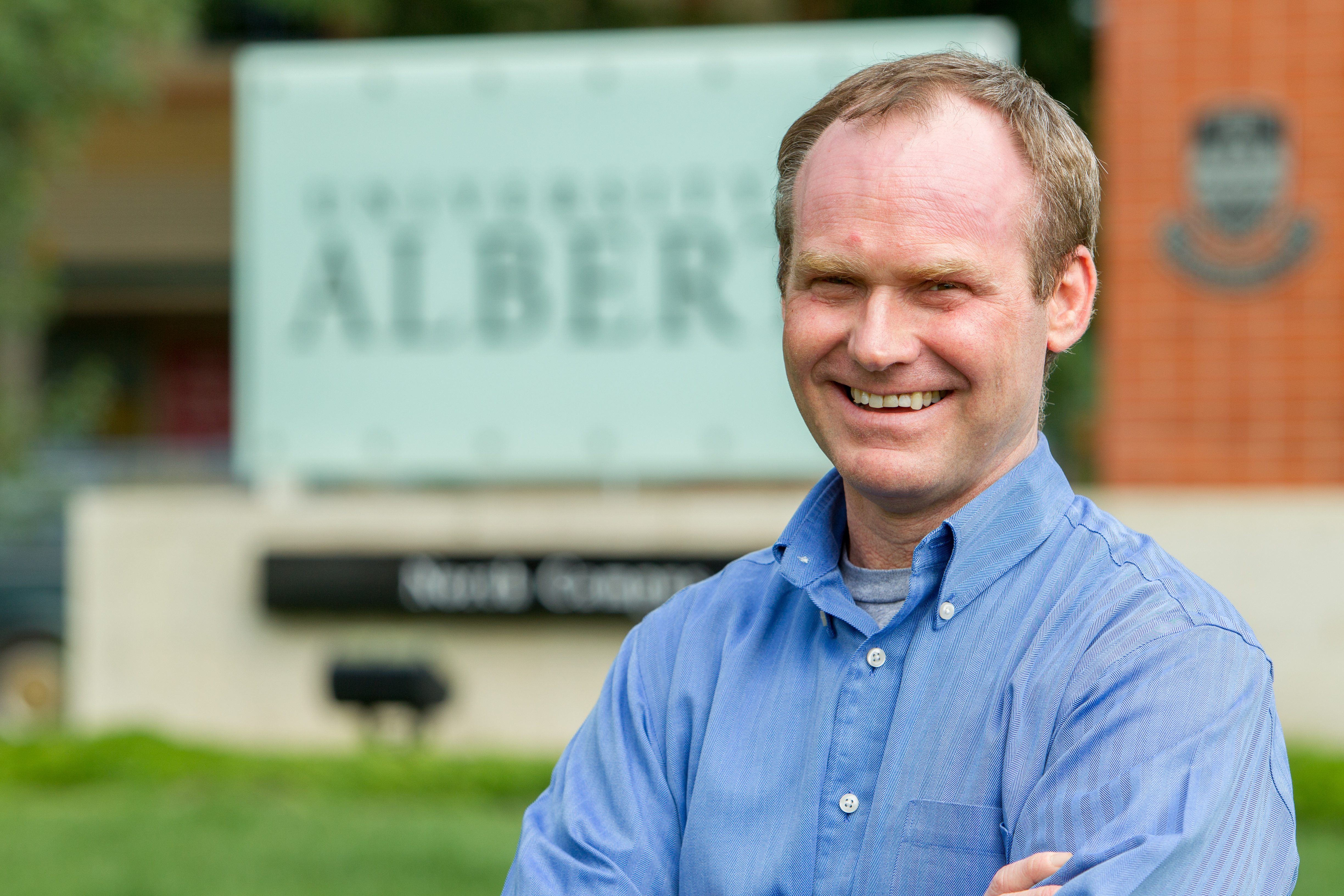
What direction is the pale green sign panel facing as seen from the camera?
toward the camera

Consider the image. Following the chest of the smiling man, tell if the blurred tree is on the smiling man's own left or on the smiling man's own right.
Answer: on the smiling man's own right

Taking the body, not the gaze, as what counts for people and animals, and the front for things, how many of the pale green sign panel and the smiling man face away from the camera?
0

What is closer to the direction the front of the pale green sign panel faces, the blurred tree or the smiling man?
the smiling man

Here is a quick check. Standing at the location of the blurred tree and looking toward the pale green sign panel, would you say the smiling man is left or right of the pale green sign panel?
right

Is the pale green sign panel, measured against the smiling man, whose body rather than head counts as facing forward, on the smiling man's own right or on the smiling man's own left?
on the smiling man's own right

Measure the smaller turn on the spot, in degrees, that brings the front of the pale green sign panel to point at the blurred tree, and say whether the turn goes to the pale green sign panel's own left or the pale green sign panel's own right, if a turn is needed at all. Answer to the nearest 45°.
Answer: approximately 90° to the pale green sign panel's own right

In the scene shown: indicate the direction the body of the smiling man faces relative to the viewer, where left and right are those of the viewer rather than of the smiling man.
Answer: facing the viewer and to the left of the viewer

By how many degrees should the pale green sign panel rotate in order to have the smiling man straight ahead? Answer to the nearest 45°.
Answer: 0° — it already faces them
